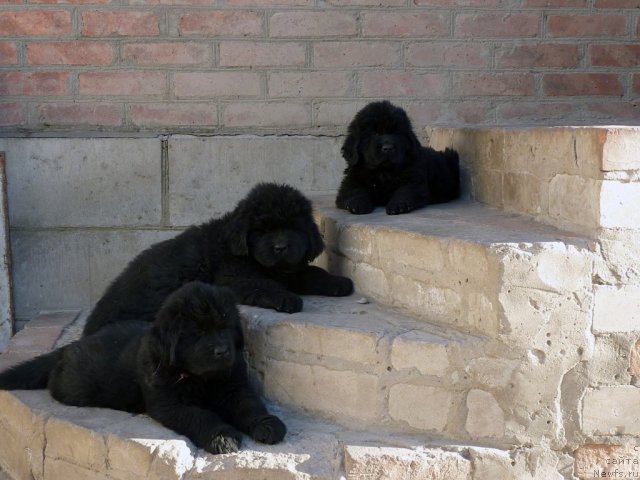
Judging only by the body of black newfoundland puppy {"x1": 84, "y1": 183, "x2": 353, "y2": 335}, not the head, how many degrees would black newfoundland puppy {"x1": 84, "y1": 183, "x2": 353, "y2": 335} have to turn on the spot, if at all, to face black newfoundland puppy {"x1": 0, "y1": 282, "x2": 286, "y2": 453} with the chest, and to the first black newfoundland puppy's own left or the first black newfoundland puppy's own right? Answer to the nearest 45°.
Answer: approximately 45° to the first black newfoundland puppy's own right

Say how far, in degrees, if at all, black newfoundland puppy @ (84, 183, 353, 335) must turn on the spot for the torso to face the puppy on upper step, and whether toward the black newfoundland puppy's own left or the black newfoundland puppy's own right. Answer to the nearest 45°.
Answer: approximately 90° to the black newfoundland puppy's own left

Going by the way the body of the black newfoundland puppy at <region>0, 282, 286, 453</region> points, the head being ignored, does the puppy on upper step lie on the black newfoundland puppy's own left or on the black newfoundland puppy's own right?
on the black newfoundland puppy's own left

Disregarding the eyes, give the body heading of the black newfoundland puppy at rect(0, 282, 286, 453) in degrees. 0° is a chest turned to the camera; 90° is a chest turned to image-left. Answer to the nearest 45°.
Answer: approximately 315°

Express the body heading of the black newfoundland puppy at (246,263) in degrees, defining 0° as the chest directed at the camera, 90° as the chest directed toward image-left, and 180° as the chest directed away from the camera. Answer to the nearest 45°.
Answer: approximately 315°

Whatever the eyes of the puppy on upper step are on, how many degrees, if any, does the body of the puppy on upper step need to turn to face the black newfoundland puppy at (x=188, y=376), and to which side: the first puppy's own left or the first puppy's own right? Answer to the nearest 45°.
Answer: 0° — it already faces it

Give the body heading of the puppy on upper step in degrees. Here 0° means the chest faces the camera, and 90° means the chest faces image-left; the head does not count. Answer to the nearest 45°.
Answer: approximately 45°

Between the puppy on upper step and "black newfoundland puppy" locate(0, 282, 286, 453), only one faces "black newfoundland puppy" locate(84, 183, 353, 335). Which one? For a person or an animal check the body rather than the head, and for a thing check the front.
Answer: the puppy on upper step

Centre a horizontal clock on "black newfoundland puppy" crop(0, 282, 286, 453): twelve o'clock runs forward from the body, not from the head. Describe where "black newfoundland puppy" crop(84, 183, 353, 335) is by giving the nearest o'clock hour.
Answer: "black newfoundland puppy" crop(84, 183, 353, 335) is roughly at 8 o'clock from "black newfoundland puppy" crop(0, 282, 286, 453).

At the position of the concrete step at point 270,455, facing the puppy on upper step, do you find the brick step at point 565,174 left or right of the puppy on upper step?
right
